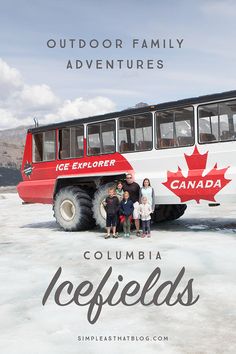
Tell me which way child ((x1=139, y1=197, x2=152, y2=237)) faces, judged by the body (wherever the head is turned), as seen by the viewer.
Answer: toward the camera

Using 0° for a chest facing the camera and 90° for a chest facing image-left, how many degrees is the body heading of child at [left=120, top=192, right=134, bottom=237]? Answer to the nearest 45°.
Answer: approximately 0°

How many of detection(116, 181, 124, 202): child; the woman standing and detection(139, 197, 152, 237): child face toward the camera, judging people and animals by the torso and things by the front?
3

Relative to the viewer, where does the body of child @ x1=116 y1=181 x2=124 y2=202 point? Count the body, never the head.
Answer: toward the camera
